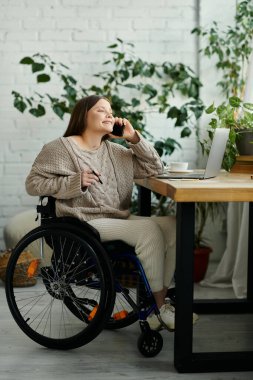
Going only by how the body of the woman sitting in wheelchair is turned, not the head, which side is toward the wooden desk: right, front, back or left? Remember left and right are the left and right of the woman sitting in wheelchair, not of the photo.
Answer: front

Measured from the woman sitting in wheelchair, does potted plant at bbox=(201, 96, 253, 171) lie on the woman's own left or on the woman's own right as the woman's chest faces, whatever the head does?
on the woman's own left

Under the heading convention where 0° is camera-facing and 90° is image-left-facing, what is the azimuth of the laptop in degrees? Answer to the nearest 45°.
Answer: approximately 90°

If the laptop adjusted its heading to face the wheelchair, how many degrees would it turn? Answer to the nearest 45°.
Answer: approximately 45° to its left

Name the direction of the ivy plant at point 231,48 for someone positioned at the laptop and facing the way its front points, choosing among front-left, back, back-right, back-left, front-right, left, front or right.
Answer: right

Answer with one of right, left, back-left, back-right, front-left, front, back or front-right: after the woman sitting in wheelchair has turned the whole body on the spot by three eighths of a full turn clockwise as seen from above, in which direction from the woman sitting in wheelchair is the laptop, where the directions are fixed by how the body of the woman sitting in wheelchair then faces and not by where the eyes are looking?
back

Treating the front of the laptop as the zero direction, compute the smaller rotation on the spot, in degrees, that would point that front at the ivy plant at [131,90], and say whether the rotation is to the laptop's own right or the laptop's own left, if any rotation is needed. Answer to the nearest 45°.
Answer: approximately 90° to the laptop's own right

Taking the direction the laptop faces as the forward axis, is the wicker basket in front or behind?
in front
